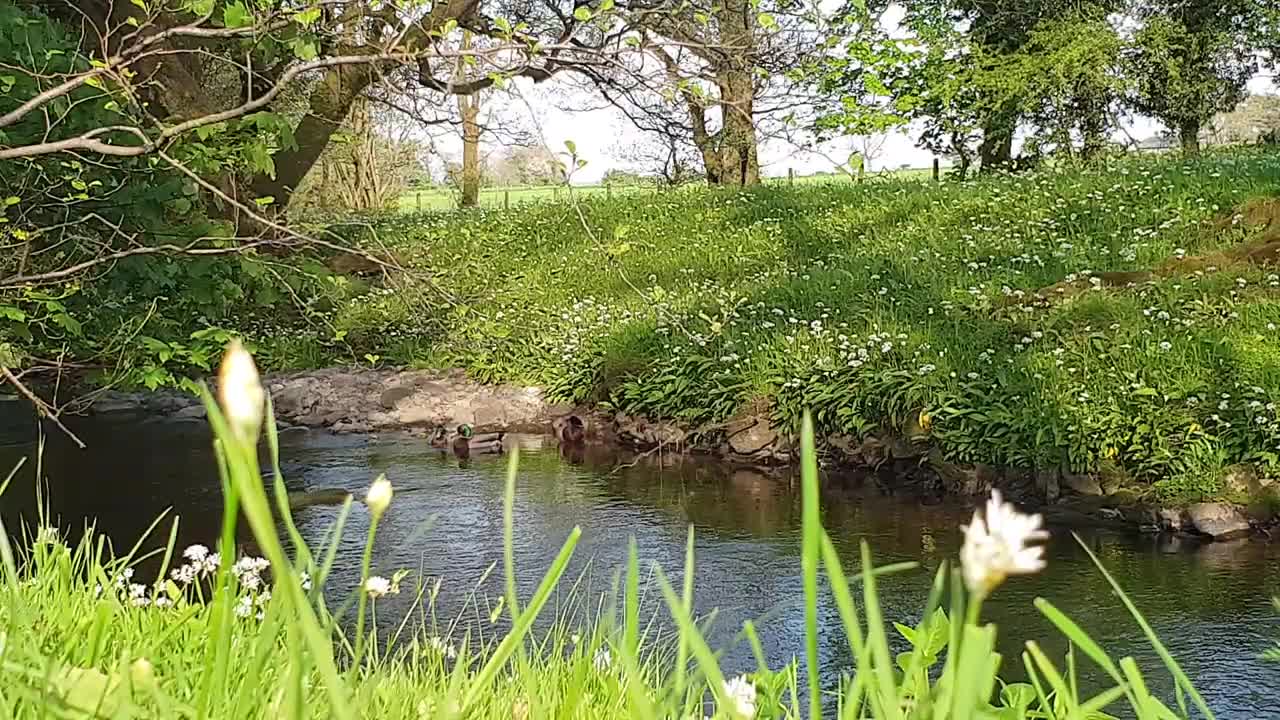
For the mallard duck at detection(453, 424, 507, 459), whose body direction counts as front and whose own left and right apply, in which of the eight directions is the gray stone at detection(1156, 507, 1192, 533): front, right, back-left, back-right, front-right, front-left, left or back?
back-left

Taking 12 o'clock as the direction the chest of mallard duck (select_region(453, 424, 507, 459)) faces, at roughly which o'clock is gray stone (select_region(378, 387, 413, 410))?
The gray stone is roughly at 2 o'clock from the mallard duck.

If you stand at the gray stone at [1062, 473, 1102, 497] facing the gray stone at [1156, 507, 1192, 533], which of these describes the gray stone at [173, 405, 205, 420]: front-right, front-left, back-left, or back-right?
back-right

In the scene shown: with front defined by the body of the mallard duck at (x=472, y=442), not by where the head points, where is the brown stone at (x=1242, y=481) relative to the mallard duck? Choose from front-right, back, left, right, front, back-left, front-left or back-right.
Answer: back-left

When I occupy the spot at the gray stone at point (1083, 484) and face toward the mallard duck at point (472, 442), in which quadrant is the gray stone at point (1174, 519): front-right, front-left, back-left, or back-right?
back-left

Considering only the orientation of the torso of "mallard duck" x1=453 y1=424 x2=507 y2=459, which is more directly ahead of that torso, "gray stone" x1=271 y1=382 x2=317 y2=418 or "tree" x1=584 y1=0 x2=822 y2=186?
the gray stone

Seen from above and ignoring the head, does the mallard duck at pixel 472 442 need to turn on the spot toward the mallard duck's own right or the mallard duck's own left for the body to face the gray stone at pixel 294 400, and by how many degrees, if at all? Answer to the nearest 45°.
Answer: approximately 45° to the mallard duck's own right

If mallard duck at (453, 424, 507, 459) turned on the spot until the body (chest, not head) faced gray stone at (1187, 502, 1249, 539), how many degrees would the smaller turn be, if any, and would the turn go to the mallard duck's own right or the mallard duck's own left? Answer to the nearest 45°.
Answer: approximately 135° to the mallard duck's own left

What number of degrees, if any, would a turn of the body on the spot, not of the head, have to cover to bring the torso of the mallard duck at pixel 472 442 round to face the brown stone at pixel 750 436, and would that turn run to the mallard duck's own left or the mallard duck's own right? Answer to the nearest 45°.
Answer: approximately 135° to the mallard duck's own left

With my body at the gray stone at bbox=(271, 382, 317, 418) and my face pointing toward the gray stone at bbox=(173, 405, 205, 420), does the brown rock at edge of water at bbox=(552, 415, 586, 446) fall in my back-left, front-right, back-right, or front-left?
back-left

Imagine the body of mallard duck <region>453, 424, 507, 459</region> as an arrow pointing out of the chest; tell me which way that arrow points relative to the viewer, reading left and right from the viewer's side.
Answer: facing to the left of the viewer

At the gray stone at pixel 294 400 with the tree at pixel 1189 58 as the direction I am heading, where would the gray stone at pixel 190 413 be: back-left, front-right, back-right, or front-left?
back-left
